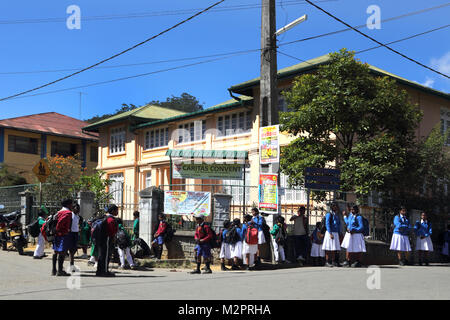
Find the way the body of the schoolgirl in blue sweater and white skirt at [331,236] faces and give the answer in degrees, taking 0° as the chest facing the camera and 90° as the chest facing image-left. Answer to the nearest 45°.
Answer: approximately 315°

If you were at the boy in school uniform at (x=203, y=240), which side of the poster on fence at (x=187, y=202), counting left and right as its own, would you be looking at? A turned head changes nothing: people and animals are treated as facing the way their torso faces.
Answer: front

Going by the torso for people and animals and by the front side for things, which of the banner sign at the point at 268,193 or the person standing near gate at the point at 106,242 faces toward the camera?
the banner sign

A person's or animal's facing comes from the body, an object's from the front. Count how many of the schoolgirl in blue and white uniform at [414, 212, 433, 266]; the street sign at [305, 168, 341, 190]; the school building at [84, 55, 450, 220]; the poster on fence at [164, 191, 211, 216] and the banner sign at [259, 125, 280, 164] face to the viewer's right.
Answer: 0

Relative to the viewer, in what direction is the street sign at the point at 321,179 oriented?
toward the camera

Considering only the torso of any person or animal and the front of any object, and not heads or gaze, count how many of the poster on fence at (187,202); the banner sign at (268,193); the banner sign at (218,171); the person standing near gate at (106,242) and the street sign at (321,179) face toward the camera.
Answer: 4

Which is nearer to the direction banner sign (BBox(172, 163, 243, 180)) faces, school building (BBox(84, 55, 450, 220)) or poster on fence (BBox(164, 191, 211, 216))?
the poster on fence

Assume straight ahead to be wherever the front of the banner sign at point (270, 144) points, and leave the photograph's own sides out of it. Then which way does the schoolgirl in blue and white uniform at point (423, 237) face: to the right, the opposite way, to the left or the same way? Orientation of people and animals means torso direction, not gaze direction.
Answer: the same way

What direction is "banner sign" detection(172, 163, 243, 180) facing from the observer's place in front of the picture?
facing the viewer

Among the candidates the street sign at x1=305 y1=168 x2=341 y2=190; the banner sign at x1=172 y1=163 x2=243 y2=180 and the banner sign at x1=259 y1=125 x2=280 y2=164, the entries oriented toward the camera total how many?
3

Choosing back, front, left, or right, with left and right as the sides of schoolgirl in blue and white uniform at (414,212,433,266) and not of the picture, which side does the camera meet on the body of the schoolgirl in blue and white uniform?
front

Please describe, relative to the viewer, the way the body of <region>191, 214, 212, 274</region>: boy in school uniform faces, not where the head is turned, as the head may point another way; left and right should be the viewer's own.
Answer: facing the viewer and to the left of the viewer

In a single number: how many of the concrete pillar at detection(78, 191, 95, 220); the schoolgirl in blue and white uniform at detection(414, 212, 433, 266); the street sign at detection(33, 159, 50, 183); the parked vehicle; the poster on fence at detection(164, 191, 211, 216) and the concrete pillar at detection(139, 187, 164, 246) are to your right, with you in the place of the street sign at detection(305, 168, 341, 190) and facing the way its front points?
5
